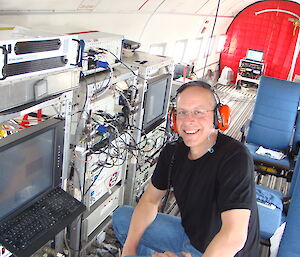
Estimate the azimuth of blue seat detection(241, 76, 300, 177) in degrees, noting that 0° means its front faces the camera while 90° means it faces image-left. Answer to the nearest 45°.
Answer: approximately 0°

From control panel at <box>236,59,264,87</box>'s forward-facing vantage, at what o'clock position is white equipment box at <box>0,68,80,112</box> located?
The white equipment box is roughly at 12 o'clock from the control panel.

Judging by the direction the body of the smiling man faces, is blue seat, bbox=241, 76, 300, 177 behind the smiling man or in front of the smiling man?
behind

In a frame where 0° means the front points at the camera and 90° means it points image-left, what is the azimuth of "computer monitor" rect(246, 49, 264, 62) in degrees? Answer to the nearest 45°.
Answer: approximately 0°

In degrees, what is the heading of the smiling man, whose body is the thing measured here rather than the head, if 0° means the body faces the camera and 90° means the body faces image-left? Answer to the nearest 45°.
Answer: approximately 45°

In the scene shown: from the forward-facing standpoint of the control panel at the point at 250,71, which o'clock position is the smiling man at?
The smiling man is roughly at 12 o'clock from the control panel.

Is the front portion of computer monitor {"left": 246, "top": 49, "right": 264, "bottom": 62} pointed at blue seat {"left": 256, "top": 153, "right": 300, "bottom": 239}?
yes
